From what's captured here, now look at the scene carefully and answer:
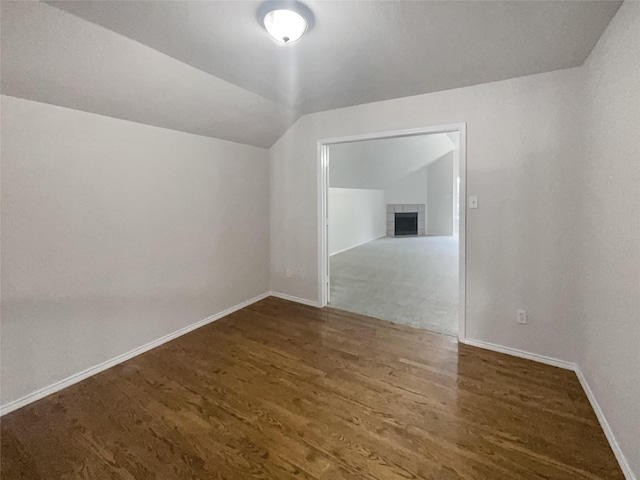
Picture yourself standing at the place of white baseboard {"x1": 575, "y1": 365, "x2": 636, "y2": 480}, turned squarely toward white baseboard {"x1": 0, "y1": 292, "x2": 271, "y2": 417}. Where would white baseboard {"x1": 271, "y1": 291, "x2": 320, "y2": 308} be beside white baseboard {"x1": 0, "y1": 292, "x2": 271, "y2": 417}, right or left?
right

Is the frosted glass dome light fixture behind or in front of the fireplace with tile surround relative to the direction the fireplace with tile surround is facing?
in front

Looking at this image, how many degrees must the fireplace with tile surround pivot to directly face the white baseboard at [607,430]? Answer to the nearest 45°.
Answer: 0° — it already faces it

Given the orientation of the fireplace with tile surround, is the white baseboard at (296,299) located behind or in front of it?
in front

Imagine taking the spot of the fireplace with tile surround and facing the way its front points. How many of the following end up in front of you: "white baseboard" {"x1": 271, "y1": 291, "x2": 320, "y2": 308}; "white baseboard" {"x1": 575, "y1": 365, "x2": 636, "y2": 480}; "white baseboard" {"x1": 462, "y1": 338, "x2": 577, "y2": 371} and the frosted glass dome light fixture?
4

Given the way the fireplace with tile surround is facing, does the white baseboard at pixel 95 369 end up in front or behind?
in front

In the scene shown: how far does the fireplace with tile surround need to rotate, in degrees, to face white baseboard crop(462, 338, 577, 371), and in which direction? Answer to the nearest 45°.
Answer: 0° — it already faces it

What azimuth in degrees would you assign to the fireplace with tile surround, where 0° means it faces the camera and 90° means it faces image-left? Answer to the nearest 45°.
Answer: approximately 0°
